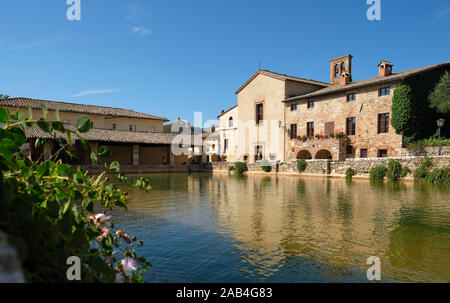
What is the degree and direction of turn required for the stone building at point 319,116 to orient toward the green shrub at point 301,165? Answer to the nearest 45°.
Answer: approximately 45° to its left

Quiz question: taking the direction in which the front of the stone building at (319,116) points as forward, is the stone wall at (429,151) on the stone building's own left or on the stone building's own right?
on the stone building's own left

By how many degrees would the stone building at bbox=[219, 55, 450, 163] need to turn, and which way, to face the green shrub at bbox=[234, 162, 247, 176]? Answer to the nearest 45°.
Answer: approximately 45° to its right

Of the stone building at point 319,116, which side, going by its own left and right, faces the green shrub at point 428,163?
left

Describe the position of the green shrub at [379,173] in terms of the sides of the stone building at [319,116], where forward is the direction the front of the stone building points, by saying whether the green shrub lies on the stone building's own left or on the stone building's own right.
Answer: on the stone building's own left

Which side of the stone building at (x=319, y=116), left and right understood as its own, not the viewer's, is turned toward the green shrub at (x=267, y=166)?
front

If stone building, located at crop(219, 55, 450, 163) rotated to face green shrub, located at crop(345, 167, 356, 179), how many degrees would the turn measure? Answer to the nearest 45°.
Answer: approximately 45° to its left

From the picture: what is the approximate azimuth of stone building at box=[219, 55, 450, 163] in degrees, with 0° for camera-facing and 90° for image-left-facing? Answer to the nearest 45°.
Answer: approximately 45°
